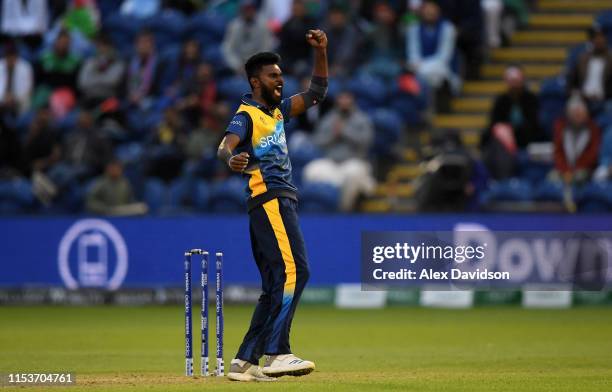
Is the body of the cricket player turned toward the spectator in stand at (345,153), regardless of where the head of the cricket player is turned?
no

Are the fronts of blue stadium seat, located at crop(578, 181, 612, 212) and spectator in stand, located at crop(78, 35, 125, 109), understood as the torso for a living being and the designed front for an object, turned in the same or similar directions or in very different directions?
same or similar directions

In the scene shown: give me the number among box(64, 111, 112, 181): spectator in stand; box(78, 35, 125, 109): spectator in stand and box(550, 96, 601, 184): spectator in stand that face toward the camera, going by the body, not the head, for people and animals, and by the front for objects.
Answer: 3

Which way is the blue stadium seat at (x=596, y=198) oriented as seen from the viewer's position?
toward the camera

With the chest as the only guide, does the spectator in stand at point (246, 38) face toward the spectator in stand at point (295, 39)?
no

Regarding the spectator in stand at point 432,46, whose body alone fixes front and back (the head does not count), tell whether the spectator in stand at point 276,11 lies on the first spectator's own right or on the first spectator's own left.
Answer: on the first spectator's own right

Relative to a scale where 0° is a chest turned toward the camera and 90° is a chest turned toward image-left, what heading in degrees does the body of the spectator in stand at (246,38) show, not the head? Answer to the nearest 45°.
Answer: approximately 0°

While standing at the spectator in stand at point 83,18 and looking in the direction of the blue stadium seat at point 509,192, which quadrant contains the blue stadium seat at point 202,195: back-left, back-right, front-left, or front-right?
front-right

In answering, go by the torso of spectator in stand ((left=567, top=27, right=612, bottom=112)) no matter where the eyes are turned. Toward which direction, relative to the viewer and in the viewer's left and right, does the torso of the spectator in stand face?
facing the viewer

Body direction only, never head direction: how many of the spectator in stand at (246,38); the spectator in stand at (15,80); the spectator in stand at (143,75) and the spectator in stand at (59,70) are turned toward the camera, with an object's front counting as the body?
4

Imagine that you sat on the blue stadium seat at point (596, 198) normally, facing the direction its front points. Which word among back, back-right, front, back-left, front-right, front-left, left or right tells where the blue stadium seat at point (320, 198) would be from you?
right

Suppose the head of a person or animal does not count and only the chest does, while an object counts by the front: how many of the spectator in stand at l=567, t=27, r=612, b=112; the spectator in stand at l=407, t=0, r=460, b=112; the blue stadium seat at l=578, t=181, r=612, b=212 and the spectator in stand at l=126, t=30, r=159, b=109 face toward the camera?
4

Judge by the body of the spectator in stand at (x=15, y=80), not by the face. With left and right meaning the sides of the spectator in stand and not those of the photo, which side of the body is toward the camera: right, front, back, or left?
front

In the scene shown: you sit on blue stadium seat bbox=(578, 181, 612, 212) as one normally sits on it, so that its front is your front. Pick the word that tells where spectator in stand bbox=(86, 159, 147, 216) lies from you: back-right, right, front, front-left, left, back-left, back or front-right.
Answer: right
